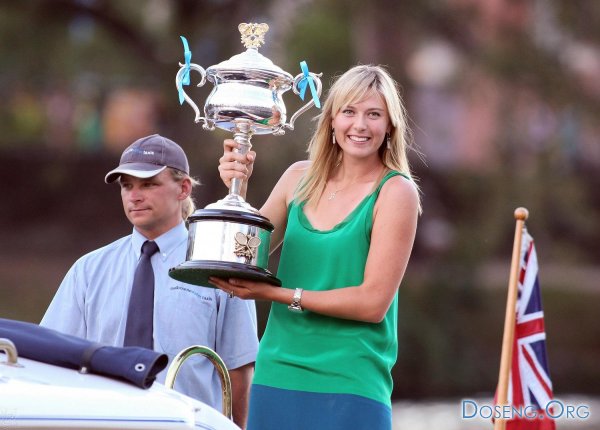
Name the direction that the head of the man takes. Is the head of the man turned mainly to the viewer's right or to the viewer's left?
to the viewer's left

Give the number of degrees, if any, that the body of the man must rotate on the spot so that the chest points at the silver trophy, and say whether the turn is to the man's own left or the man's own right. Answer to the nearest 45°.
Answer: approximately 45° to the man's own left

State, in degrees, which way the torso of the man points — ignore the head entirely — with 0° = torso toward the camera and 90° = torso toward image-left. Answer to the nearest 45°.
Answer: approximately 45°

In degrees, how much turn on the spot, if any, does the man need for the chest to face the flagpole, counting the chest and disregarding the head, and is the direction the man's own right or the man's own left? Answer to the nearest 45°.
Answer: approximately 135° to the man's own left

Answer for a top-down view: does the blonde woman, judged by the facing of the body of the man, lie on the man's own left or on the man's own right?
on the man's own left
